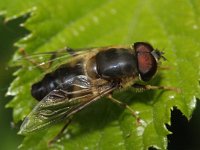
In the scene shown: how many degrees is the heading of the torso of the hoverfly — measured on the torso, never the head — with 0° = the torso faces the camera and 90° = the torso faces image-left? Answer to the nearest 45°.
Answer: approximately 270°
